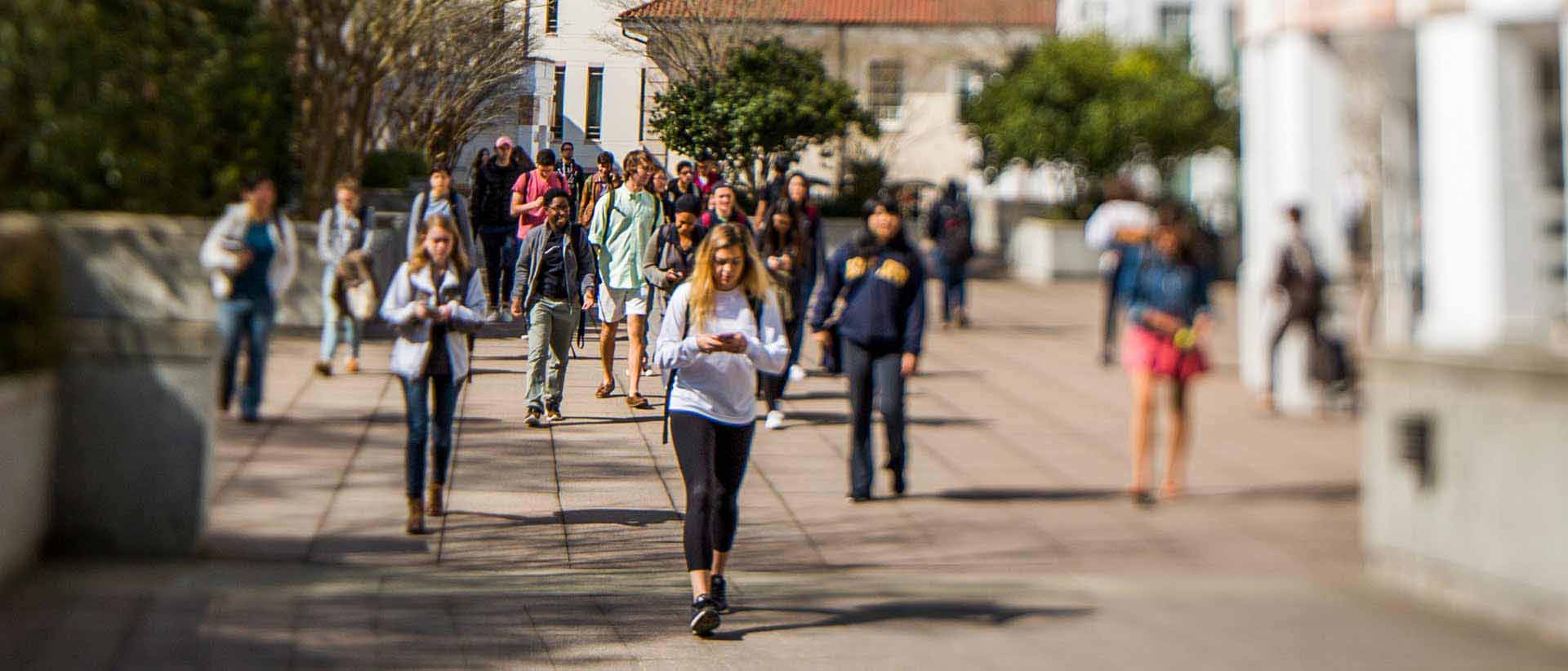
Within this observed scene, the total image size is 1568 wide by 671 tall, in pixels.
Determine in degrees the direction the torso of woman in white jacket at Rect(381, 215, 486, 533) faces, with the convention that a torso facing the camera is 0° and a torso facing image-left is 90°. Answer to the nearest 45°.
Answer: approximately 0°

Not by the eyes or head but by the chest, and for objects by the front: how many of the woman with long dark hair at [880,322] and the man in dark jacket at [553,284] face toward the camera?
2

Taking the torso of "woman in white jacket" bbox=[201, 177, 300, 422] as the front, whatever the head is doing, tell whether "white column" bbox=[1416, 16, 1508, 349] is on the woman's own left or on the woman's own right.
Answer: on the woman's own left
